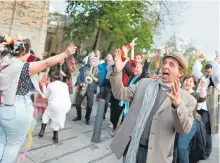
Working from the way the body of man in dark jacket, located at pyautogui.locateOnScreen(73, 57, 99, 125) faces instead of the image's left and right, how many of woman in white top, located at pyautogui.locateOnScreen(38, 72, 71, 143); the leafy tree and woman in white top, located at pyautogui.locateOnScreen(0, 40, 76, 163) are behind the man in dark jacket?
1

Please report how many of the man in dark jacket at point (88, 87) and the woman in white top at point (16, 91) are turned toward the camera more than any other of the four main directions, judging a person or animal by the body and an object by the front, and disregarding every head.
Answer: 1

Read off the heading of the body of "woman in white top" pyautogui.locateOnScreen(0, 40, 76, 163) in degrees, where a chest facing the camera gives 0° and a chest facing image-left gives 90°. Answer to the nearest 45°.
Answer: approximately 225°

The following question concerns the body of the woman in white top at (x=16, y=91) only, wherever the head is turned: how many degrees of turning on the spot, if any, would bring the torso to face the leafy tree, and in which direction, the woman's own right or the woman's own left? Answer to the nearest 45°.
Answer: approximately 45° to the woman's own left

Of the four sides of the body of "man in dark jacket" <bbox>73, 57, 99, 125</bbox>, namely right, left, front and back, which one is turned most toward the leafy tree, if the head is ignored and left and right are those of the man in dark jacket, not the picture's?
back

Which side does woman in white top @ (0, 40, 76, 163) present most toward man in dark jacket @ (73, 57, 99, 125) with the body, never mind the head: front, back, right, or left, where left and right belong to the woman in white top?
front

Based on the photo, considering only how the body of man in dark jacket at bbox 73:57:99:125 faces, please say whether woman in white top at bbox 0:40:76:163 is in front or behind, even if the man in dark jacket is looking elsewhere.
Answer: in front

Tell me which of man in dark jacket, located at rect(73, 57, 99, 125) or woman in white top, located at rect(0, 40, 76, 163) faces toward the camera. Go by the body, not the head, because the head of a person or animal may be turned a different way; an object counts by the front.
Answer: the man in dark jacket

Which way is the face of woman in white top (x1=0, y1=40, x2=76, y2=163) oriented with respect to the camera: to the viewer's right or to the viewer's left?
to the viewer's right

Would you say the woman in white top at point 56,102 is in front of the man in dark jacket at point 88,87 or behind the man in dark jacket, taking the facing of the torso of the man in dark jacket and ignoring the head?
in front

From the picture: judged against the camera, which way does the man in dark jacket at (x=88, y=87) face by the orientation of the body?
toward the camera
